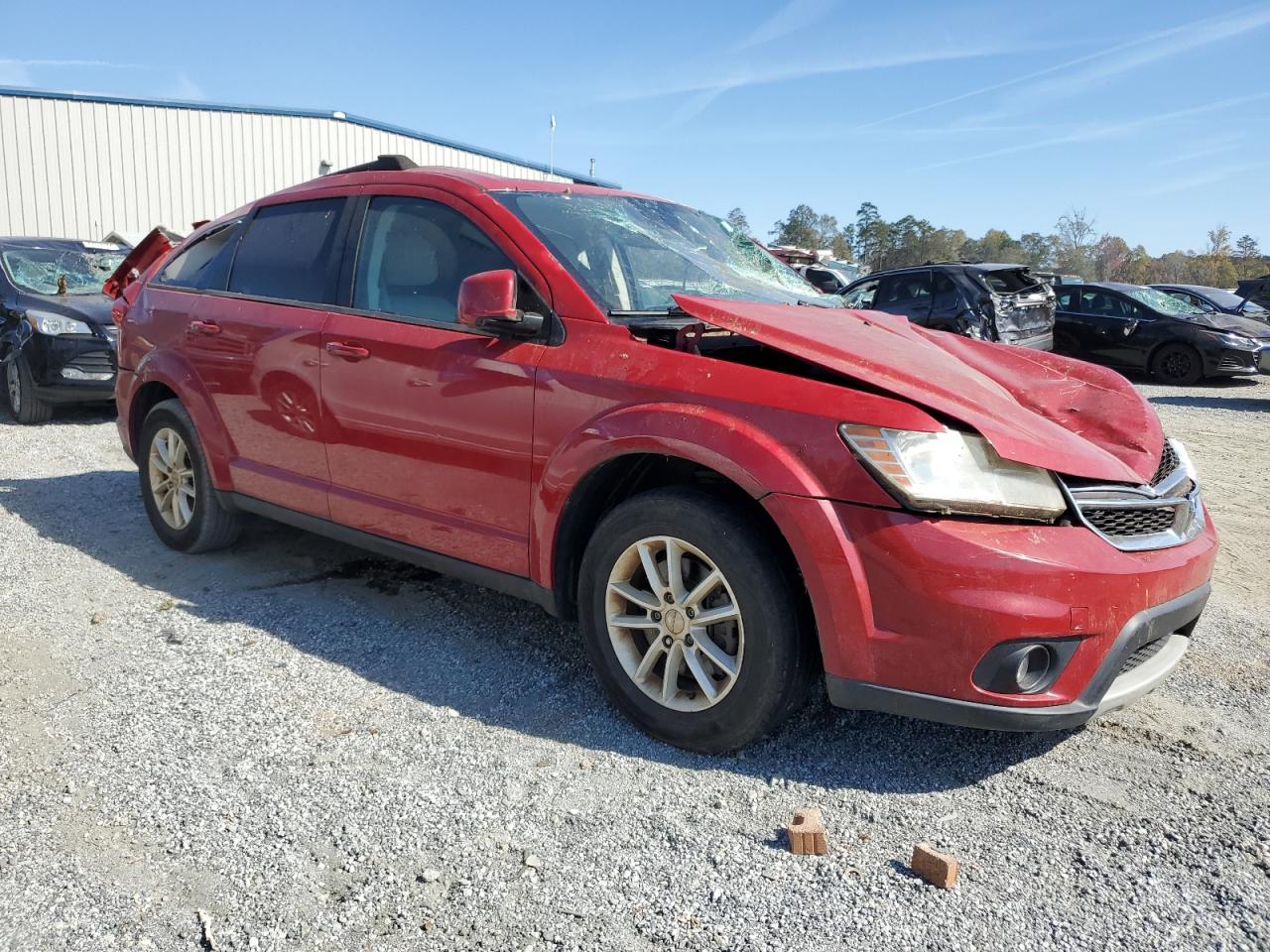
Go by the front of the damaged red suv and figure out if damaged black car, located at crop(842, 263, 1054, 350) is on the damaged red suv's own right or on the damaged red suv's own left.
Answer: on the damaged red suv's own left

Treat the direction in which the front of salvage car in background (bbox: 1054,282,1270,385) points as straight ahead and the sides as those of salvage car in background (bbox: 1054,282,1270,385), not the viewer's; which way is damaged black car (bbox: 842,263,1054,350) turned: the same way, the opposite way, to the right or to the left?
the opposite way

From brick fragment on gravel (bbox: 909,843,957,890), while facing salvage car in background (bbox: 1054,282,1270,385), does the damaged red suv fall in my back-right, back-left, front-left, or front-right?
front-left

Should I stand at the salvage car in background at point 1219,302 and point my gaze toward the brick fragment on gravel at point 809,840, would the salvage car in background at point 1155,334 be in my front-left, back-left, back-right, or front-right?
front-right

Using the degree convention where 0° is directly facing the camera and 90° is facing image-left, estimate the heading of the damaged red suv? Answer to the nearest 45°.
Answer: approximately 315°

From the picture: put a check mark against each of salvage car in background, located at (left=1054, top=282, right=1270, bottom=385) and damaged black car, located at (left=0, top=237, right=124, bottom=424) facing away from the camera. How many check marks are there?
0

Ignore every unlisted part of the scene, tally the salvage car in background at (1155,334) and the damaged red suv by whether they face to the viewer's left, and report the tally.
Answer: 0

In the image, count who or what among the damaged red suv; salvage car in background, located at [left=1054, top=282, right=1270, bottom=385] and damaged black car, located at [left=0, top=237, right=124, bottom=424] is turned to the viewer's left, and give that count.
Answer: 0

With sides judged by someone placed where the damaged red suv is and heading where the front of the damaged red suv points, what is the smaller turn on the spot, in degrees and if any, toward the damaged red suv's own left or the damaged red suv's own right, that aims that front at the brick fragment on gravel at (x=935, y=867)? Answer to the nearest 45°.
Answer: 0° — it already faces it

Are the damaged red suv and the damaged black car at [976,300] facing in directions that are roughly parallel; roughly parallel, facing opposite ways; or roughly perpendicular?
roughly parallel, facing opposite ways

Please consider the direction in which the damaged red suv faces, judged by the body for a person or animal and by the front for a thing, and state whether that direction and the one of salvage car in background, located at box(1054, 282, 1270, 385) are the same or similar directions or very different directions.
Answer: same or similar directions

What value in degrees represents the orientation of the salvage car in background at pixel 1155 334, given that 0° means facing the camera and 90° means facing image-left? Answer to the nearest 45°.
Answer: approximately 315°

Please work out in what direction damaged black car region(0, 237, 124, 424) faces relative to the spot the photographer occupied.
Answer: facing the viewer and to the right of the viewer

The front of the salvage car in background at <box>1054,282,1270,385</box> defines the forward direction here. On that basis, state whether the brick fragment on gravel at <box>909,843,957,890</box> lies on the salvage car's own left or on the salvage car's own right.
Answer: on the salvage car's own right

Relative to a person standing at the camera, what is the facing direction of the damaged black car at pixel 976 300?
facing away from the viewer and to the left of the viewer
